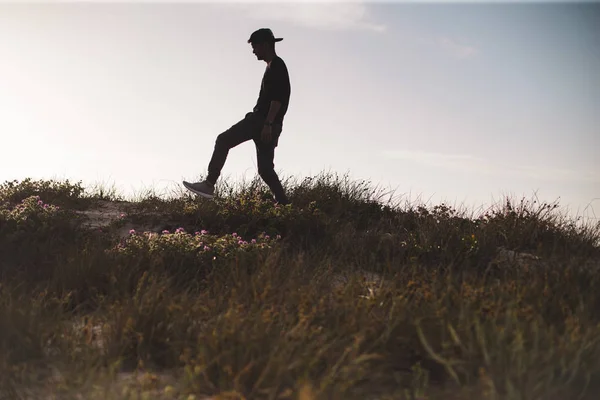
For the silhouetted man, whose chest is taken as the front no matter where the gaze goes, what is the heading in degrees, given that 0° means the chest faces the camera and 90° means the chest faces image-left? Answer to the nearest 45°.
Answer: approximately 90°

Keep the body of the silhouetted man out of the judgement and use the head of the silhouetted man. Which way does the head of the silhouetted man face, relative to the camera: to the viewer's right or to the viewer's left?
to the viewer's left
